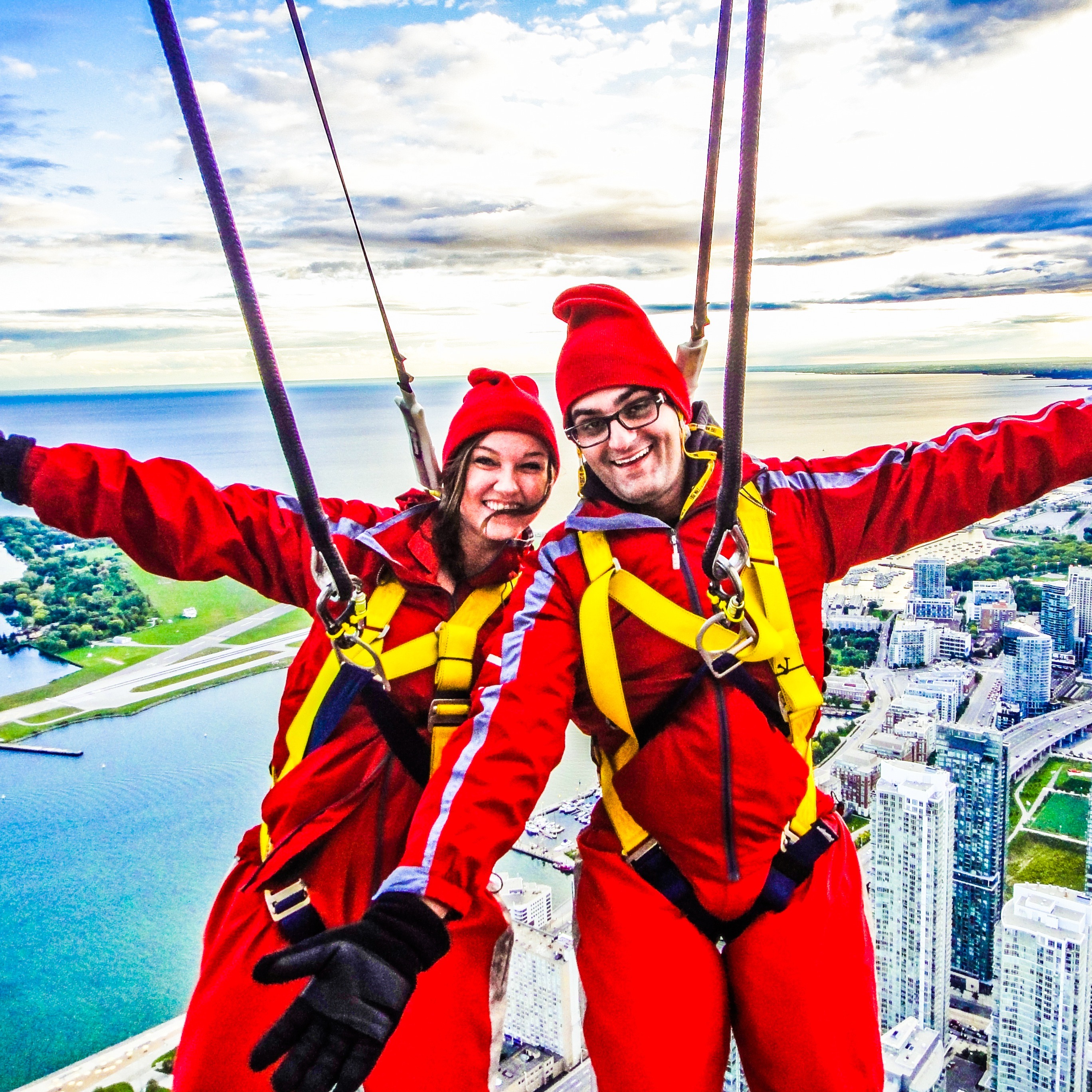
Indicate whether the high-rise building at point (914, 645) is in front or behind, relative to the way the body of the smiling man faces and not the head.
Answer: behind

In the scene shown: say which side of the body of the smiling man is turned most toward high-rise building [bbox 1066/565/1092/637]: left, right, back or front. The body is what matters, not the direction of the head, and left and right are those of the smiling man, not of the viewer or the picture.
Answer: back

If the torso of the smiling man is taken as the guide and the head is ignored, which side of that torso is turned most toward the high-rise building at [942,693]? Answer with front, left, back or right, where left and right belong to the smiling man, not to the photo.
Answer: back

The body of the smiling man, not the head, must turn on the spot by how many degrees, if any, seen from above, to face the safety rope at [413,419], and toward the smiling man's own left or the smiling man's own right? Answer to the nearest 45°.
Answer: approximately 135° to the smiling man's own right

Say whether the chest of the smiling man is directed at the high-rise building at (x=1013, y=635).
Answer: no

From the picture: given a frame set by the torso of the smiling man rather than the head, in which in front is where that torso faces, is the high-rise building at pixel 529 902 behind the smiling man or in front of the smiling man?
behind

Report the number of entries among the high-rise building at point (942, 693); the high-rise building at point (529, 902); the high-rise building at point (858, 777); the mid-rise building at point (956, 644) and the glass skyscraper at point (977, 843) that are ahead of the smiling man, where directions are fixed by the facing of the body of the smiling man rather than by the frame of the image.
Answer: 0

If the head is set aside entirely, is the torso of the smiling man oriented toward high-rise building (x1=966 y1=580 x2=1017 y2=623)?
no

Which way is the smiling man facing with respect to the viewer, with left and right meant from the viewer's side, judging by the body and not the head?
facing the viewer

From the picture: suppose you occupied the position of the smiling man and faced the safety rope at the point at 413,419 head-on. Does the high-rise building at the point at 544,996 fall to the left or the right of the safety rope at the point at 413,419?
right

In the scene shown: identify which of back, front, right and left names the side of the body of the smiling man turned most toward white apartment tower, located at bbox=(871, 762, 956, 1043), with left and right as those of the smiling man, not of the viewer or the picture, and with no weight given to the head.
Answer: back

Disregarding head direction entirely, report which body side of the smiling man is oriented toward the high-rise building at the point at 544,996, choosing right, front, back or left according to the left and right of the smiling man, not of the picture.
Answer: back

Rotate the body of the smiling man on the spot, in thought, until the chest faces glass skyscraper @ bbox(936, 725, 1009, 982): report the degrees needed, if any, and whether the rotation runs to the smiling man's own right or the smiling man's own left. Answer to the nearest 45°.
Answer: approximately 180°
